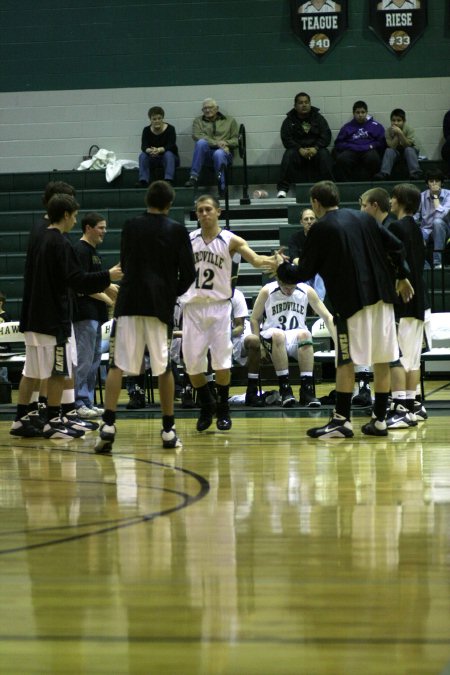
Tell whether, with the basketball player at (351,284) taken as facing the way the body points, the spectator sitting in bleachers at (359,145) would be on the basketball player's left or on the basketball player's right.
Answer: on the basketball player's right

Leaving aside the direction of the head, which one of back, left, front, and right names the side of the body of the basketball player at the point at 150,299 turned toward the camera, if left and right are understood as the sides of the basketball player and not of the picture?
back

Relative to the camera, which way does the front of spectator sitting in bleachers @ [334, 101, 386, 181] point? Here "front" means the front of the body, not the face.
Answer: toward the camera

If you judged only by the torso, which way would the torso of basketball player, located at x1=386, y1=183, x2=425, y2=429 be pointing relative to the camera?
to the viewer's left

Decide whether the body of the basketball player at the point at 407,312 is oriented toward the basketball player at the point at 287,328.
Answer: no

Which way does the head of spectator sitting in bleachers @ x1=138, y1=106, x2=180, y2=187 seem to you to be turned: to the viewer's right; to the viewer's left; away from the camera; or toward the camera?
toward the camera

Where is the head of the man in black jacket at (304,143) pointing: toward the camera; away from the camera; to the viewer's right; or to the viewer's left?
toward the camera

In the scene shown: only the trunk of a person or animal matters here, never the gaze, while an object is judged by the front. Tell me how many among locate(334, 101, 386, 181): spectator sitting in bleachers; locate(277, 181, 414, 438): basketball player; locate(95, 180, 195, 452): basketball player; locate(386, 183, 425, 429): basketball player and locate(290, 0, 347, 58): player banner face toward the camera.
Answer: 2

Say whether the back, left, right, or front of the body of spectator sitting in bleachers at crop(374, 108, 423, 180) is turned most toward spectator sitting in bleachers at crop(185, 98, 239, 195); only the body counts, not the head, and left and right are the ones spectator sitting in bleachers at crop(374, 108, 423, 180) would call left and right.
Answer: right

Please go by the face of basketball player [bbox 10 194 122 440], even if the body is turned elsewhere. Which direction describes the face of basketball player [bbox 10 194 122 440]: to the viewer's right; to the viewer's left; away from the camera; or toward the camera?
to the viewer's right

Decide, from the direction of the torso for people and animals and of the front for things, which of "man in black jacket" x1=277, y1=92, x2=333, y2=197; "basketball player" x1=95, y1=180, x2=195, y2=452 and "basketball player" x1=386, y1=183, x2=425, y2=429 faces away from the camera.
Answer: "basketball player" x1=95, y1=180, x2=195, y2=452

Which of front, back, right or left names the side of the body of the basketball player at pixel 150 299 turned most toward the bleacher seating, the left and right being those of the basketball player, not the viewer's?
front

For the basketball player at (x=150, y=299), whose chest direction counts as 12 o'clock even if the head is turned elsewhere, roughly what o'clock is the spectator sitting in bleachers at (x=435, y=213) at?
The spectator sitting in bleachers is roughly at 1 o'clock from the basketball player.

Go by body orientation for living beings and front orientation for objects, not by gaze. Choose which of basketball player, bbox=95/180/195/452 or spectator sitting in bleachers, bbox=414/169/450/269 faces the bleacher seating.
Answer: the basketball player

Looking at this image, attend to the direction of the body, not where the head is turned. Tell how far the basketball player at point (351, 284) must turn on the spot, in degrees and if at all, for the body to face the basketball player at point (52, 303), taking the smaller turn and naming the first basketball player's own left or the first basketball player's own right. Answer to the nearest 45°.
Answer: approximately 45° to the first basketball player's own left

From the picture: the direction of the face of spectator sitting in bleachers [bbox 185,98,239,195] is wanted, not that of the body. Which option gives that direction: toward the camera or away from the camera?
toward the camera

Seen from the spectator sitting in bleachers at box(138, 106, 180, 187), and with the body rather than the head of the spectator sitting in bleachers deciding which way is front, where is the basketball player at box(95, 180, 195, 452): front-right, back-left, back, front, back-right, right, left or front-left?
front

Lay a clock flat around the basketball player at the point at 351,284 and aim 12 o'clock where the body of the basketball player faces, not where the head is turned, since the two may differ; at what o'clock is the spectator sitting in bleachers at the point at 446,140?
The spectator sitting in bleachers is roughly at 2 o'clock from the basketball player.

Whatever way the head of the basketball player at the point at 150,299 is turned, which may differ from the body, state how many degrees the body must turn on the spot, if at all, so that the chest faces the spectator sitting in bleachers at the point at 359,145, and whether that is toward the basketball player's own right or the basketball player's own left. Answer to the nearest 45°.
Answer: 0° — they already face them

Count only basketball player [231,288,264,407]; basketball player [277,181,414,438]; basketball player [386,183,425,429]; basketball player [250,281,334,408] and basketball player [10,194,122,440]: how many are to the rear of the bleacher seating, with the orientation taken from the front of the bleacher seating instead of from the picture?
0

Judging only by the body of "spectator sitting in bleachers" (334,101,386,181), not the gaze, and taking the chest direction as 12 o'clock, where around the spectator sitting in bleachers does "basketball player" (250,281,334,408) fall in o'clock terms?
The basketball player is roughly at 12 o'clock from the spectator sitting in bleachers.

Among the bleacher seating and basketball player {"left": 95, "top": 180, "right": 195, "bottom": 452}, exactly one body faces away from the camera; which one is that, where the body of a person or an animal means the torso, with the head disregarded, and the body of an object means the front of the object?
the basketball player

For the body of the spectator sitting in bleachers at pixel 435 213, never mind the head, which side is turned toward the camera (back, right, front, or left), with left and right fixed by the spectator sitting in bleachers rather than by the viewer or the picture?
front
